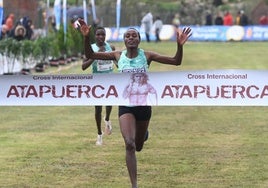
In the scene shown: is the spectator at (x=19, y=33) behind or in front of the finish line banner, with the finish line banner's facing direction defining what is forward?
behind

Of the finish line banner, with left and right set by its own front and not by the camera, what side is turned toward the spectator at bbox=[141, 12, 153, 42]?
back

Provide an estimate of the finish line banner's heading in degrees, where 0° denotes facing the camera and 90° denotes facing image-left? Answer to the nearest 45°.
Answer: approximately 0°
